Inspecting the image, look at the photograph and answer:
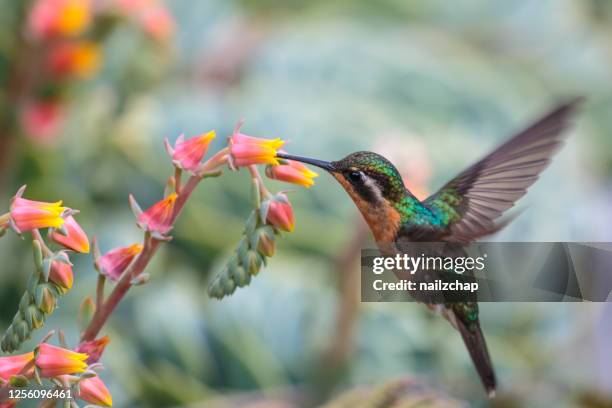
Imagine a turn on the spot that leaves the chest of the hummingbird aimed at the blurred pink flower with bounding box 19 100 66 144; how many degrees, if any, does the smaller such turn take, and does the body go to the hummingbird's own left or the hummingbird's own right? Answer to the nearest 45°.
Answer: approximately 45° to the hummingbird's own right

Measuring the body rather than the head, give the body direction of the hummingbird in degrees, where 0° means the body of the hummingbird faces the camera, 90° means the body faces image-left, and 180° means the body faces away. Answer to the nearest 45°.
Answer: approximately 90°

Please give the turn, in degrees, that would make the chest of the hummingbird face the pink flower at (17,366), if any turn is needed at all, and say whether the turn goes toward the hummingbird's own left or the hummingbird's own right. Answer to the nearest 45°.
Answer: approximately 45° to the hummingbird's own left
